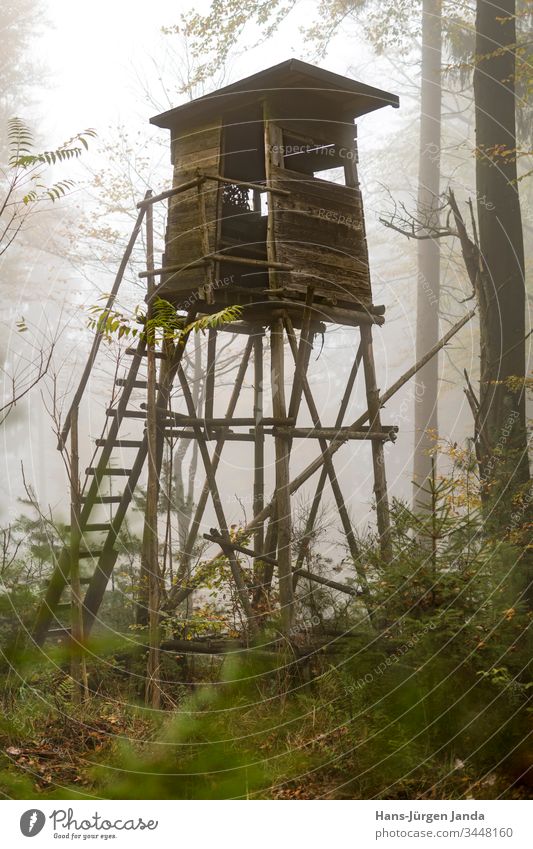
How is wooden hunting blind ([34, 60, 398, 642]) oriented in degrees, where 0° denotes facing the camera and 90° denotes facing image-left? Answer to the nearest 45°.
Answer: approximately 45°

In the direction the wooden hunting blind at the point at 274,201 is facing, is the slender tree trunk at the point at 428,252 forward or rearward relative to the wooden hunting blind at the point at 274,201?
rearward
